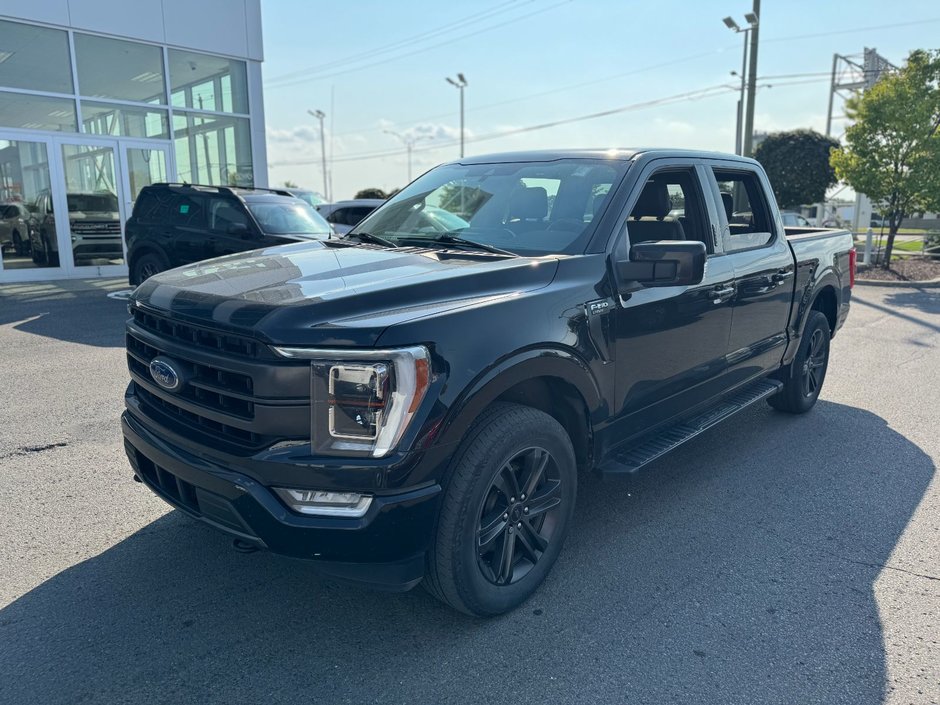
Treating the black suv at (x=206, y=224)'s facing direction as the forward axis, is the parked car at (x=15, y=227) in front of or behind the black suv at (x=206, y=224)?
behind

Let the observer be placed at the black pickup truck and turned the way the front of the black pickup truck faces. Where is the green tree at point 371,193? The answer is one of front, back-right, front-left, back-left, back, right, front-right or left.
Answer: back-right

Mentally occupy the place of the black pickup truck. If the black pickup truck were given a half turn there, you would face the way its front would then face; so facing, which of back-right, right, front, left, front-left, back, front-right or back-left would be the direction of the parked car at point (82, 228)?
left

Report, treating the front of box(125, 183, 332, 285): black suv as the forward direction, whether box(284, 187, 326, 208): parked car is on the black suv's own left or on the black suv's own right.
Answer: on the black suv's own left

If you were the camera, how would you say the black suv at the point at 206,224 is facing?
facing the viewer and to the right of the viewer

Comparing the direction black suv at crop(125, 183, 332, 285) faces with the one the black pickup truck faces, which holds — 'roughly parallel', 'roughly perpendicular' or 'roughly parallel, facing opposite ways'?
roughly perpendicular

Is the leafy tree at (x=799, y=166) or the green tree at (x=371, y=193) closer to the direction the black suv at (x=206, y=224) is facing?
the leafy tree

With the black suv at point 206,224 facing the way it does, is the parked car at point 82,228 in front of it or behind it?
behind

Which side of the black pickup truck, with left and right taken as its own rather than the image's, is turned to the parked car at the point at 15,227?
right

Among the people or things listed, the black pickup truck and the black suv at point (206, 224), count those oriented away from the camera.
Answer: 0

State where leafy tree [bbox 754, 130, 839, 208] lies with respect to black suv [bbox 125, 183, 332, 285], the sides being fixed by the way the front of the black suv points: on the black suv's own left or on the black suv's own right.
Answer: on the black suv's own left

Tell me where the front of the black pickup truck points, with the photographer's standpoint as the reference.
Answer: facing the viewer and to the left of the viewer

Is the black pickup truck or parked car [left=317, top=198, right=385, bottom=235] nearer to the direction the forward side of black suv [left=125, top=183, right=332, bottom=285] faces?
the black pickup truck
